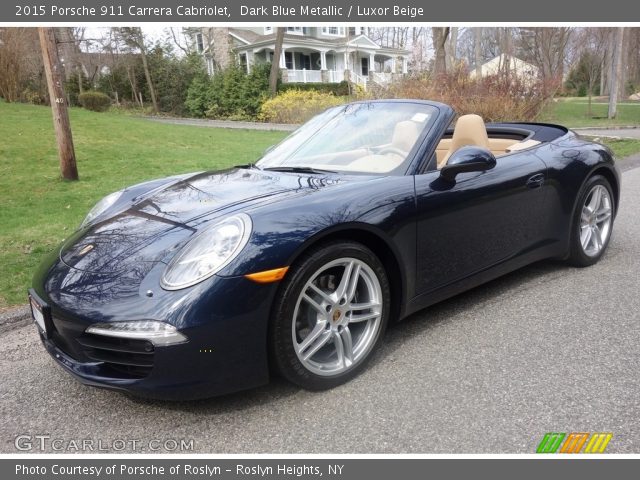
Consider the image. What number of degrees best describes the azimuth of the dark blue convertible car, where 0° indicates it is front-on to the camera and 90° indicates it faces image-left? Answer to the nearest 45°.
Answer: approximately 45°

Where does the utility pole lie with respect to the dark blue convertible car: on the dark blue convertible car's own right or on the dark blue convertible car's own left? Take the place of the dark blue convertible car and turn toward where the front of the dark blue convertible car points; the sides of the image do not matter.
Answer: on the dark blue convertible car's own right

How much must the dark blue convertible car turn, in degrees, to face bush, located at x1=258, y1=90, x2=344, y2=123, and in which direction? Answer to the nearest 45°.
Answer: approximately 135° to its right

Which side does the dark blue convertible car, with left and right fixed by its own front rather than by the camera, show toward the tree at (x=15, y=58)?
right

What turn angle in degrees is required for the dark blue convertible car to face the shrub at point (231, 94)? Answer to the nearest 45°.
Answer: approximately 135° to its right

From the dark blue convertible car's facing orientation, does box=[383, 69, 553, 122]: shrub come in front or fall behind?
behind

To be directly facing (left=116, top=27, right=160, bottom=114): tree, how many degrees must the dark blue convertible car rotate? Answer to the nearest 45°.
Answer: approximately 135° to its right
